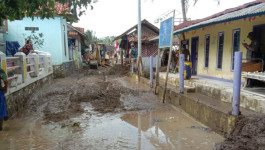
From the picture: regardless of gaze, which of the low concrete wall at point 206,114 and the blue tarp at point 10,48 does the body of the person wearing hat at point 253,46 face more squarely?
the blue tarp

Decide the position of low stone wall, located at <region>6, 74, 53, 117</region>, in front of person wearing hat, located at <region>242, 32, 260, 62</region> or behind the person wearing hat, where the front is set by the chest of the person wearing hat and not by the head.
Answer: in front

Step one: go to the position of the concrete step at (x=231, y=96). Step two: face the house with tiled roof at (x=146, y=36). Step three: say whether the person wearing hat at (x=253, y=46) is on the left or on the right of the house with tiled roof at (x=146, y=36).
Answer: right

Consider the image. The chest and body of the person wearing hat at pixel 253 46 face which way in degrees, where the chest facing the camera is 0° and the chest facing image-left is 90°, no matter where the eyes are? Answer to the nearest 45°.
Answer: approximately 90°

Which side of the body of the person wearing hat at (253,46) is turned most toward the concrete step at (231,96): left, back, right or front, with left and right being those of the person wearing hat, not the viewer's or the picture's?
left

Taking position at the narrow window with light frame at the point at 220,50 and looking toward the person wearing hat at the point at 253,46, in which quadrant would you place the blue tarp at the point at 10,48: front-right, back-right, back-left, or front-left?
back-right

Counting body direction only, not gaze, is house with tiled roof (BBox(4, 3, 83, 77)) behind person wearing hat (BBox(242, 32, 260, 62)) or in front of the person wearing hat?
in front

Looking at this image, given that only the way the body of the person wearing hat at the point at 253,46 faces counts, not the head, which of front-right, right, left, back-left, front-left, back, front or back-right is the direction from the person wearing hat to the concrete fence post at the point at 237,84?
left
